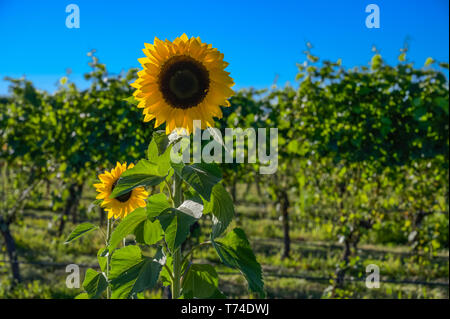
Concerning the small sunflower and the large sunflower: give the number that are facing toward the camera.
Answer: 2

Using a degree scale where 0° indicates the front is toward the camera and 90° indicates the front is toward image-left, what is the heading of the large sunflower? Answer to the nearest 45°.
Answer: approximately 0°
